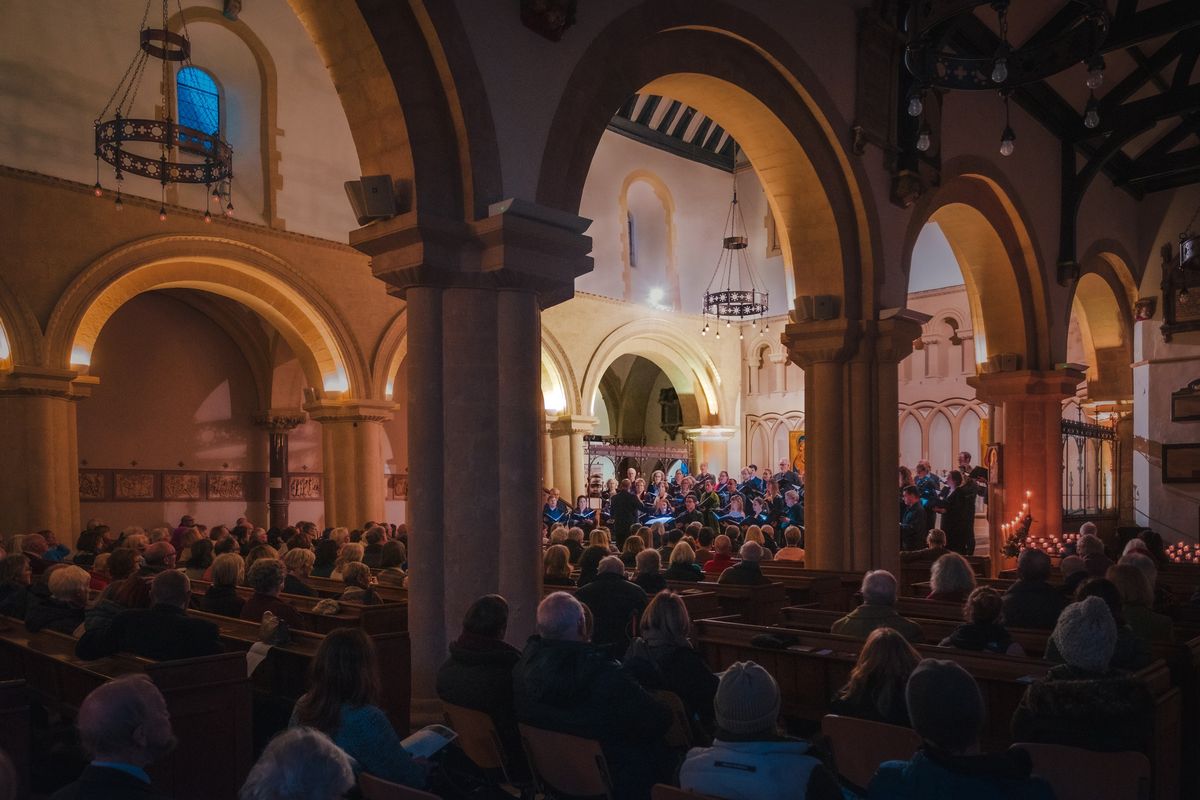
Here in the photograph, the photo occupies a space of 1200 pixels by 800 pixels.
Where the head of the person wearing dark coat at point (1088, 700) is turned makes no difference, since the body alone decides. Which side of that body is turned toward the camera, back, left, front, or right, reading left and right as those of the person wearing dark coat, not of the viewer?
back

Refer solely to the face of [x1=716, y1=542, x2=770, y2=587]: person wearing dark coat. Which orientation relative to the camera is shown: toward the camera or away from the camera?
away from the camera

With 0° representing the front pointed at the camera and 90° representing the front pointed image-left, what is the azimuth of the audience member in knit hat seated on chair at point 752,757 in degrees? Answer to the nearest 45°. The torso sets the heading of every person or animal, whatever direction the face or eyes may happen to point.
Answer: approximately 180°

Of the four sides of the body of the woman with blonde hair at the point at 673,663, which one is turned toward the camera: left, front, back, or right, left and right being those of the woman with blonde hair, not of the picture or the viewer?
back

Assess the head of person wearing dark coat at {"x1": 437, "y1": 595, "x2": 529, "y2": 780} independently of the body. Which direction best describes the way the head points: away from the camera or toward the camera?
away from the camera

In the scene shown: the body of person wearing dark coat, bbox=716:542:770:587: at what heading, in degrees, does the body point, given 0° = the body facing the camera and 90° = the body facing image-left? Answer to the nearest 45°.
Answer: approximately 180°

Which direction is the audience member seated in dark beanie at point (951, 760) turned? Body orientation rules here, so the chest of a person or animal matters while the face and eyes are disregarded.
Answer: away from the camera

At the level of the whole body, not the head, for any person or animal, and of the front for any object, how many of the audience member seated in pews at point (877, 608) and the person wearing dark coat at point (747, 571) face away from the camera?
2

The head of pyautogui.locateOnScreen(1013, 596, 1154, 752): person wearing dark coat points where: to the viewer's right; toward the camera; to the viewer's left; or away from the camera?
away from the camera

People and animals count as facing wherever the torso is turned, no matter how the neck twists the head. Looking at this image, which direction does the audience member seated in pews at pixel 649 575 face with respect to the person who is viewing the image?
facing away from the viewer

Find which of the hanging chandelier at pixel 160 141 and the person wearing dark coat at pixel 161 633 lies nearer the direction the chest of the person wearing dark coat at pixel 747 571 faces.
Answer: the hanging chandelier

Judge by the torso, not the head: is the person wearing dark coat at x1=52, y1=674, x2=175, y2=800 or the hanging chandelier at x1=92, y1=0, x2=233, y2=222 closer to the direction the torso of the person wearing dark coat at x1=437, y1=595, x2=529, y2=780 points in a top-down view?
the hanging chandelier

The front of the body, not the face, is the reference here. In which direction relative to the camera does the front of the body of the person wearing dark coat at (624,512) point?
away from the camera

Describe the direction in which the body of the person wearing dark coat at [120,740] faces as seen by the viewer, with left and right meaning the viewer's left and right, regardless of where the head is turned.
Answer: facing away from the viewer and to the right of the viewer

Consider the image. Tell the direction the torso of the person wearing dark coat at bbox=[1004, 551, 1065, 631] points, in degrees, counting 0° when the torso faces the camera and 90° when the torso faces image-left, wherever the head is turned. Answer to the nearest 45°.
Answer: approximately 180°
